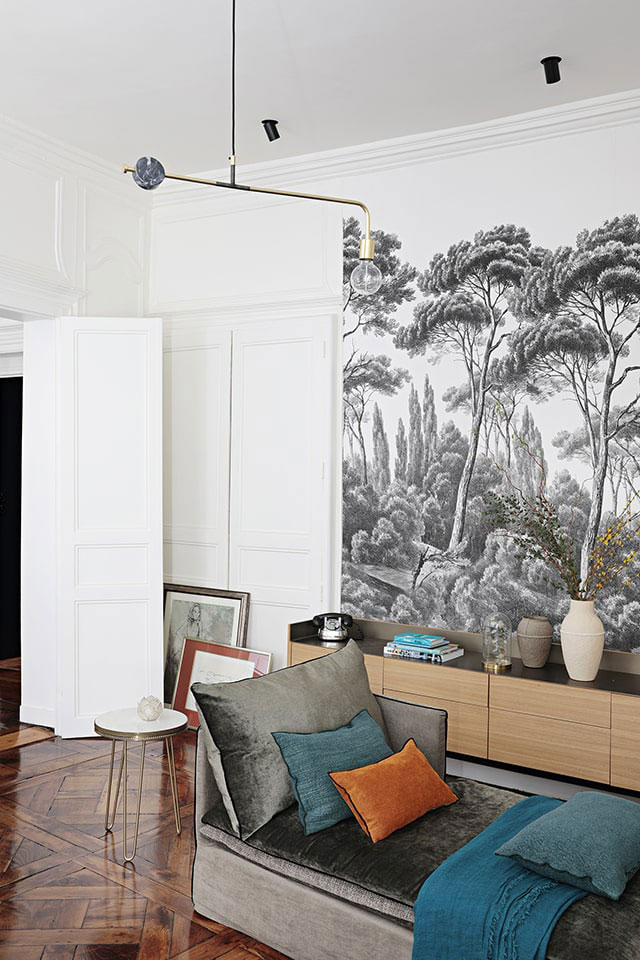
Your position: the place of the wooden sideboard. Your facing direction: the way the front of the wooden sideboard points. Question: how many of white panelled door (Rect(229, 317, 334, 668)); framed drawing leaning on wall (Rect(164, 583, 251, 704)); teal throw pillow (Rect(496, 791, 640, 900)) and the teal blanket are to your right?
2

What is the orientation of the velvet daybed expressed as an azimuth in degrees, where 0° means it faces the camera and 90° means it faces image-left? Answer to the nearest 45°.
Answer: approximately 315°

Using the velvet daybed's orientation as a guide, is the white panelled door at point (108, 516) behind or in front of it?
behind

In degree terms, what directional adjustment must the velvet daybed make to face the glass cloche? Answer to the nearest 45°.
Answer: approximately 135° to its left

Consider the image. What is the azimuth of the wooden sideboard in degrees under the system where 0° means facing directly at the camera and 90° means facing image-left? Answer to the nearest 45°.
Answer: approximately 45°

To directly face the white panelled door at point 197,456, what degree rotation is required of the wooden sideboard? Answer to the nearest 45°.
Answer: approximately 90° to its right

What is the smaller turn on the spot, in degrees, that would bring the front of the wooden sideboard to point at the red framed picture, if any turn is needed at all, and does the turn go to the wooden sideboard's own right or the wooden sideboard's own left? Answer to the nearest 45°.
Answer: approximately 90° to the wooden sideboard's own right

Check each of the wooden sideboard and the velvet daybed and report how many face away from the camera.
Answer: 0

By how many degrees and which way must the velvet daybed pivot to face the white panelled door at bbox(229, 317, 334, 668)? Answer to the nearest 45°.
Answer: approximately 135° to its left
